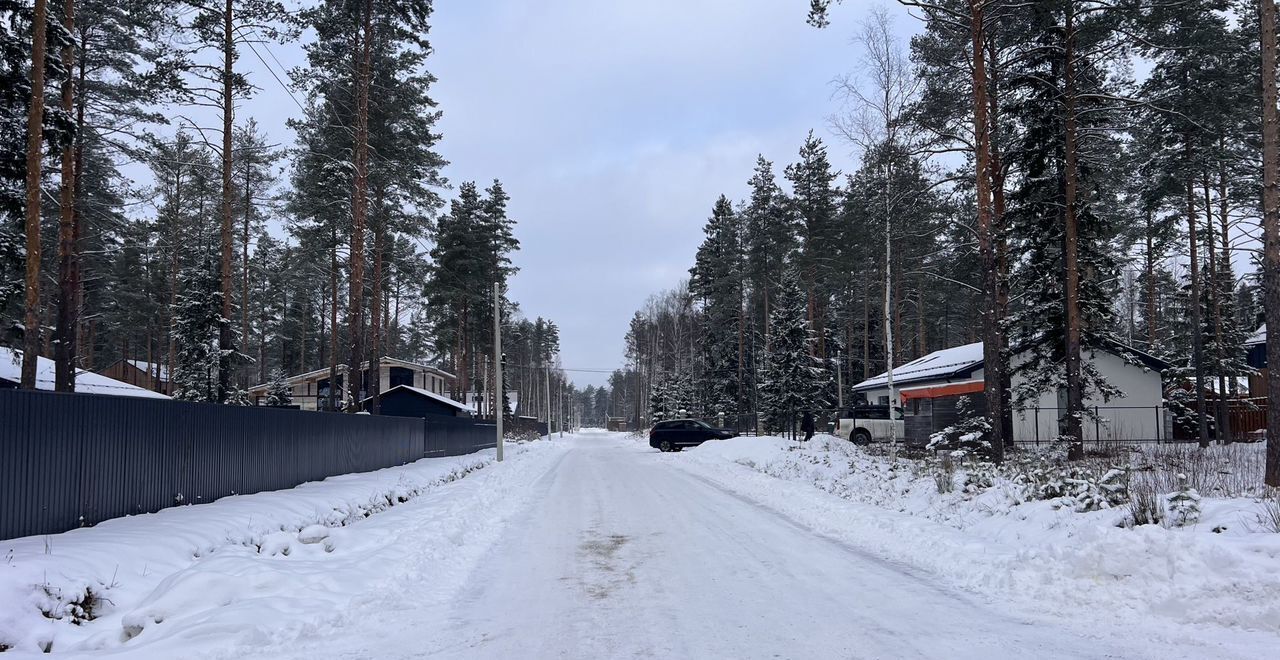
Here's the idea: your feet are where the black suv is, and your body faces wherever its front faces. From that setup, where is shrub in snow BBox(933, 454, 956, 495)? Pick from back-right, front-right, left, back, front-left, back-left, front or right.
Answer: right

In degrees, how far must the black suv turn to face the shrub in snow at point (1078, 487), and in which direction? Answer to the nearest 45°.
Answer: approximately 90° to its right

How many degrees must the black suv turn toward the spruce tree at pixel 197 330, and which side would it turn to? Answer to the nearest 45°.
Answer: approximately 135° to its right

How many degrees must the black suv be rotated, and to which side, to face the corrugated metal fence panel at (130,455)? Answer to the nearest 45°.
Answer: approximately 90° to its right

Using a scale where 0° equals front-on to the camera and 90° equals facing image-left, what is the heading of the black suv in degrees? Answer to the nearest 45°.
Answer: approximately 270°

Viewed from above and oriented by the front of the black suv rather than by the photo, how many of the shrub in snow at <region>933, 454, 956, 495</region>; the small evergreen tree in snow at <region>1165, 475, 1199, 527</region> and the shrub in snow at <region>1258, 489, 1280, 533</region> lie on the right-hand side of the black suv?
3

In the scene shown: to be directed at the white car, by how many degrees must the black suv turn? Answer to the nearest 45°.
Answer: approximately 45° to its right

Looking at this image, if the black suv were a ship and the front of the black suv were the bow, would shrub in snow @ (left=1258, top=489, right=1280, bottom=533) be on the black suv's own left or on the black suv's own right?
on the black suv's own right
